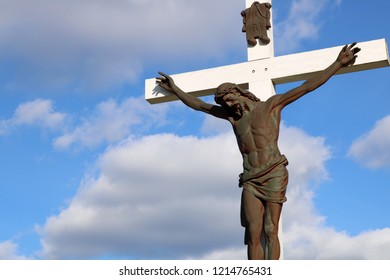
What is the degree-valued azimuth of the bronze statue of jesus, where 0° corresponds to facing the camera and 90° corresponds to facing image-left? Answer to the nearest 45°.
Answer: approximately 45°
